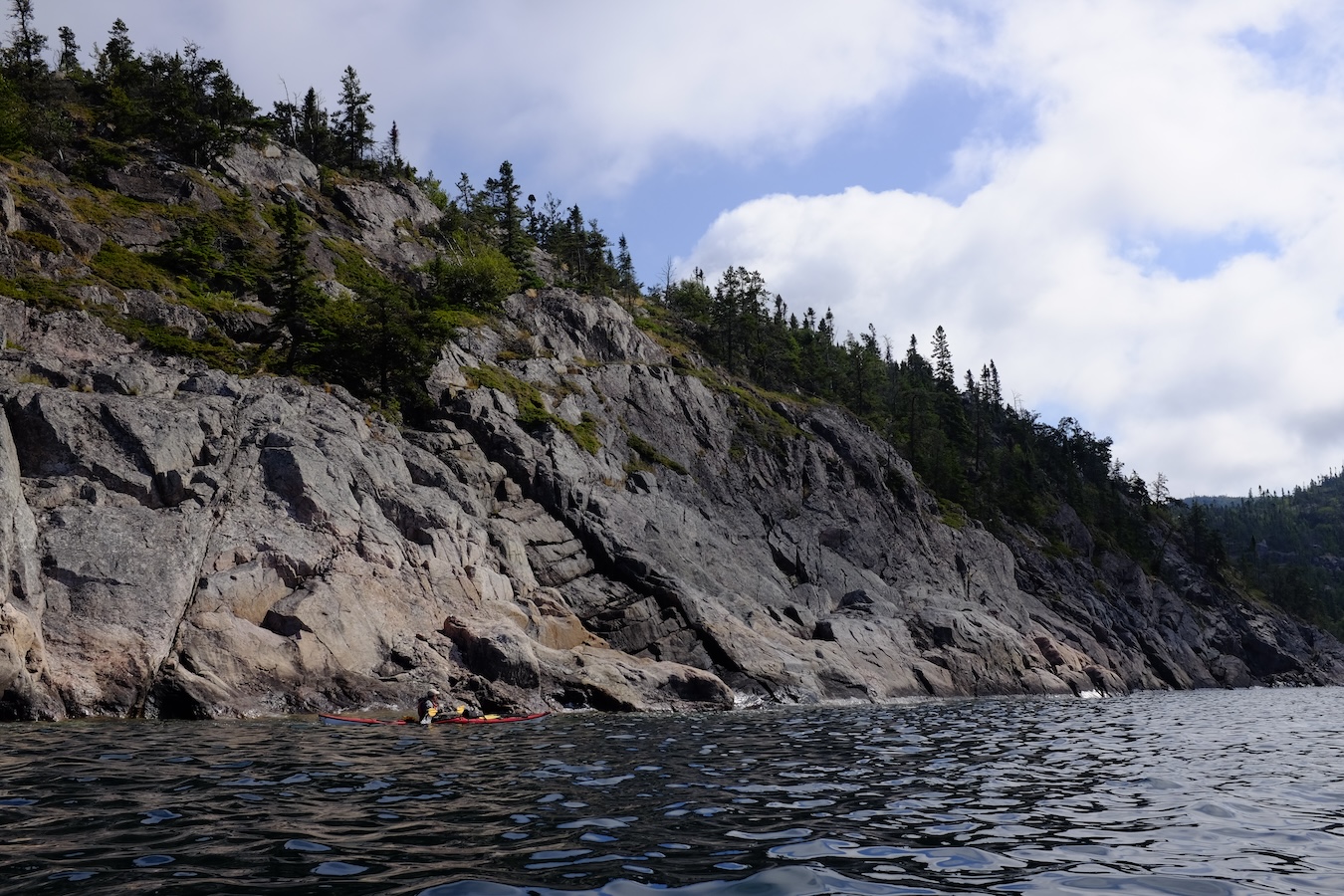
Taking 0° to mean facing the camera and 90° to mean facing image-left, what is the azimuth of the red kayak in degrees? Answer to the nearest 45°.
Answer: approximately 270°
